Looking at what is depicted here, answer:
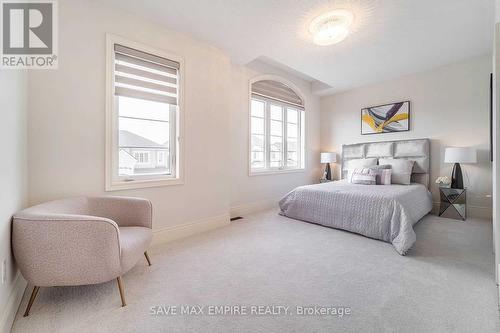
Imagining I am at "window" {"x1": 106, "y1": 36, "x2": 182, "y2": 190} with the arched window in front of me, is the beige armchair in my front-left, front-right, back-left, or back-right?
back-right

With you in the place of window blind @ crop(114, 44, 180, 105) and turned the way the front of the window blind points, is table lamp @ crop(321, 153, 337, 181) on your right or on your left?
on your left

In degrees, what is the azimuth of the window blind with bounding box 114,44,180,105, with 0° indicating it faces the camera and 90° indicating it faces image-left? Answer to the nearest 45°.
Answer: approximately 315°

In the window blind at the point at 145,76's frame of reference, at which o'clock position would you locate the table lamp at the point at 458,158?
The table lamp is roughly at 11 o'clock from the window blind.

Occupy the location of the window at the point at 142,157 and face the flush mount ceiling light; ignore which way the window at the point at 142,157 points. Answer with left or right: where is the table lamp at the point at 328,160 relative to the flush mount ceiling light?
left
